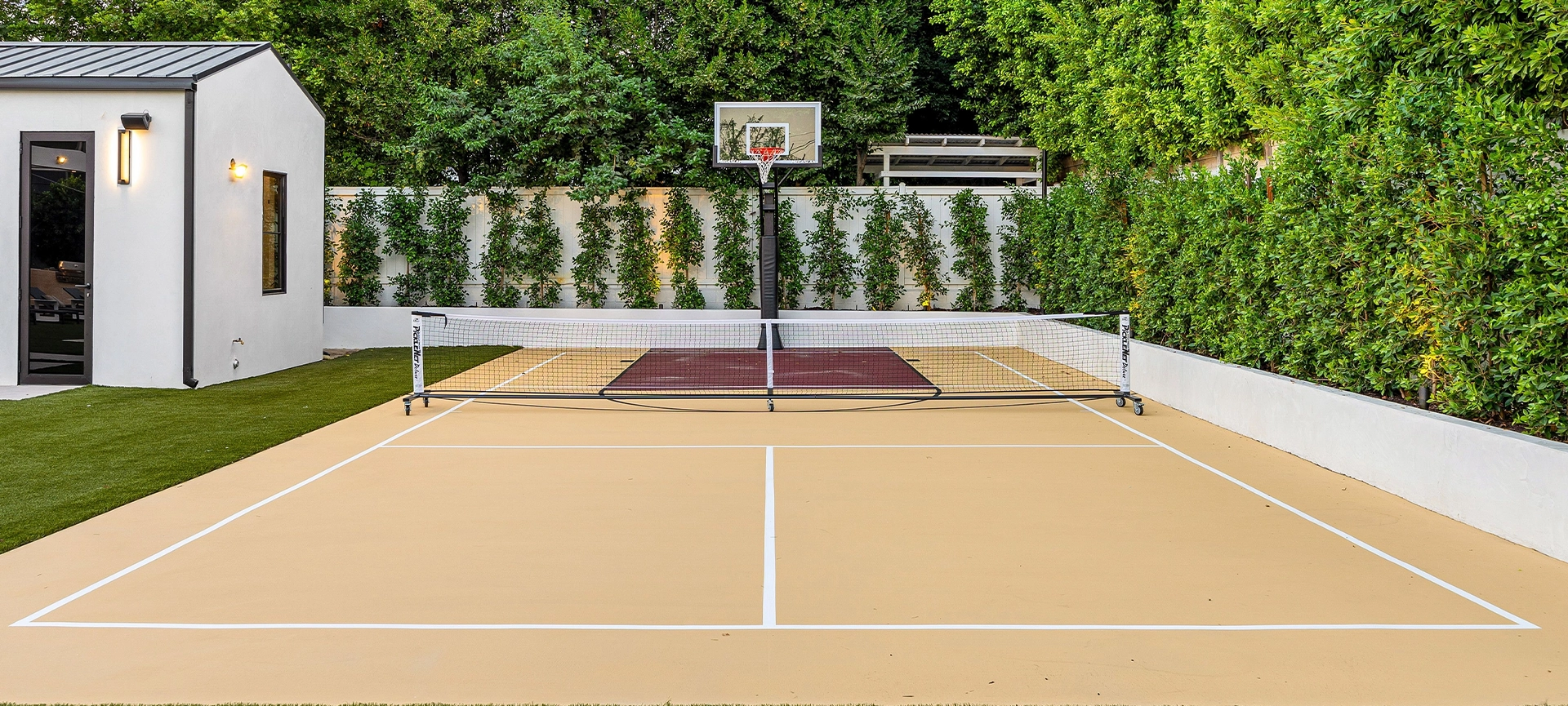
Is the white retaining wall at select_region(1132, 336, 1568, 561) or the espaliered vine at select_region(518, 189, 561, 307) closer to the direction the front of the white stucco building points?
the white retaining wall

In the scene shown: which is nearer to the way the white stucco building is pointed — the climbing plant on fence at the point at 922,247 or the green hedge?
the green hedge

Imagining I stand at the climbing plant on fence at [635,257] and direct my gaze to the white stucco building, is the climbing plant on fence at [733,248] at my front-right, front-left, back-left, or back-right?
back-left

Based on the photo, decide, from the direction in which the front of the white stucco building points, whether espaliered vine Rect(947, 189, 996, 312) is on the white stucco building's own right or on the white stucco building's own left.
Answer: on the white stucco building's own left

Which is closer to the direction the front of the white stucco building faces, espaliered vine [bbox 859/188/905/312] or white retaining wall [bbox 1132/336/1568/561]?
the white retaining wall

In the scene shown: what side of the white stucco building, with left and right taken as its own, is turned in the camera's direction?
front

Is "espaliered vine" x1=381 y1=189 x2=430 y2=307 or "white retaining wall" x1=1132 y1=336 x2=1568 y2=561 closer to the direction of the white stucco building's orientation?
the white retaining wall
